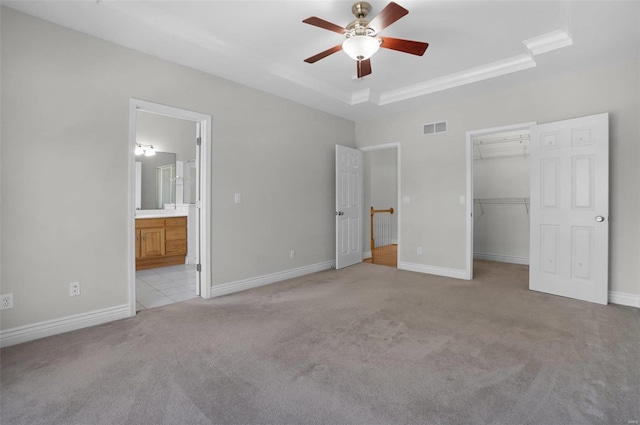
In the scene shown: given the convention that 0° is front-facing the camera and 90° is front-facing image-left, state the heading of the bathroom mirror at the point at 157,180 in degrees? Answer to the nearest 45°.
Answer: approximately 0°

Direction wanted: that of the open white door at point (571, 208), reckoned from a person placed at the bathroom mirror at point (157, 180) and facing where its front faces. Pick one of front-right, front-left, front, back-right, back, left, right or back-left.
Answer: front-left

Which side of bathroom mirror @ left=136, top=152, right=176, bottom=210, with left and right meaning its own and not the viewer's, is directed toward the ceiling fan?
front

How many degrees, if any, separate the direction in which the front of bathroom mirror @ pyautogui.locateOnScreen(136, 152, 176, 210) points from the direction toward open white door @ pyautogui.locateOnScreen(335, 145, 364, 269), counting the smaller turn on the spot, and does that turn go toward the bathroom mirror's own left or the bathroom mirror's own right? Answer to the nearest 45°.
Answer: approximately 45° to the bathroom mirror's own left
